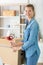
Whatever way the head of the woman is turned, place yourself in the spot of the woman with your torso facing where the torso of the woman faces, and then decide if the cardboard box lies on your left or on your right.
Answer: on your right

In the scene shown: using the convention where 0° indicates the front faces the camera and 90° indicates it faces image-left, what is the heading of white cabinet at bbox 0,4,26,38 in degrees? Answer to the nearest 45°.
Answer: approximately 0°

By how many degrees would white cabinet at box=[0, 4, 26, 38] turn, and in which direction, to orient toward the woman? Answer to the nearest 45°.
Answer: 0° — it already faces them

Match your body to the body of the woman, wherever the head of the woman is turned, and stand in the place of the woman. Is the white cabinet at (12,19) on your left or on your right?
on your right

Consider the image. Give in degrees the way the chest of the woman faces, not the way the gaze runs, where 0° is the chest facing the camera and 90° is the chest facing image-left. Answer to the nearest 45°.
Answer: approximately 45°
